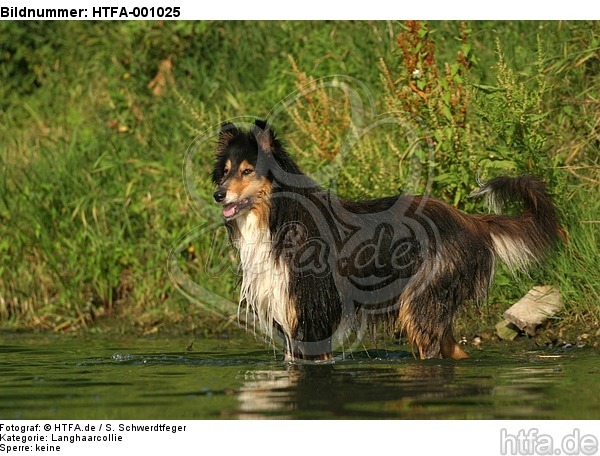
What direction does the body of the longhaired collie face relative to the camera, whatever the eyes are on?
to the viewer's left
